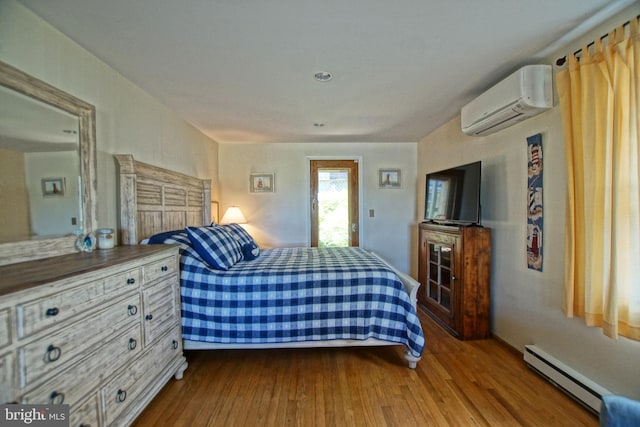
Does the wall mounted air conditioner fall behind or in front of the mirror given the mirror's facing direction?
in front

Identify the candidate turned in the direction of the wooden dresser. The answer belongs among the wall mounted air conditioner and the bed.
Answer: the wall mounted air conditioner

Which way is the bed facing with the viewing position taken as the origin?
facing to the right of the viewer

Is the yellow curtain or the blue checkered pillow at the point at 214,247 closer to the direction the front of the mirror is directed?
the yellow curtain

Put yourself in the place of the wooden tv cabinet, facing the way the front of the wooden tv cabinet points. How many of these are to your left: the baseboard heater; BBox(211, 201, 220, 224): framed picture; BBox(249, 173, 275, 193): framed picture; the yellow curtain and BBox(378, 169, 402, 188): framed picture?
2

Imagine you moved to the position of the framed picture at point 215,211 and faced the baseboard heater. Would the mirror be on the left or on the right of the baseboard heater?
right

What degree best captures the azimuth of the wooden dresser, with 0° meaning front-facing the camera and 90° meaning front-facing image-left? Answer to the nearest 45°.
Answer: approximately 315°

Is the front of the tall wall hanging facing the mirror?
yes

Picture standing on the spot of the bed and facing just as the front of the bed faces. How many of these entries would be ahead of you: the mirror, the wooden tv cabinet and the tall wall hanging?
2

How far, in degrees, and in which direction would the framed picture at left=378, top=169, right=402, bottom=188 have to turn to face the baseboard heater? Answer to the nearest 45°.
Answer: approximately 45° to its left
